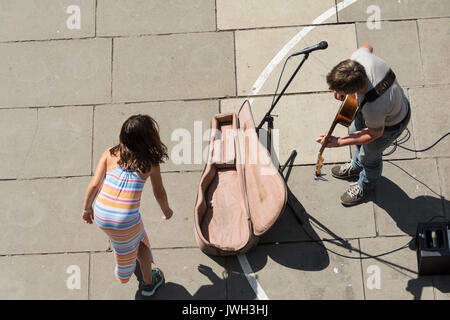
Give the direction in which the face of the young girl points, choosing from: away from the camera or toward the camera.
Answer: away from the camera

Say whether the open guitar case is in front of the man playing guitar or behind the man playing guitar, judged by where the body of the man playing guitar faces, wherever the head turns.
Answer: in front

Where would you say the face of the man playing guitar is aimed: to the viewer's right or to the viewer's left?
to the viewer's left

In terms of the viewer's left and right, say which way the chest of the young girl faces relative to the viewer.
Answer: facing away from the viewer and to the right of the viewer

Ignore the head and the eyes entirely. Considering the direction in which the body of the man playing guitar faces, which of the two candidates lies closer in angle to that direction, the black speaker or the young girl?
the young girl

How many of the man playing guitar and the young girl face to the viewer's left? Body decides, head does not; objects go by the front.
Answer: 1

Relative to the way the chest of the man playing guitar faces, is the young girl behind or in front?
in front

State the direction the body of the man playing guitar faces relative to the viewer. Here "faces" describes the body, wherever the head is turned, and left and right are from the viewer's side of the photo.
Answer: facing to the left of the viewer

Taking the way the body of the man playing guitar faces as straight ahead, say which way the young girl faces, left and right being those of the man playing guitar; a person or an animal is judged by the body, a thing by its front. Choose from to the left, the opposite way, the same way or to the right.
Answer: to the right

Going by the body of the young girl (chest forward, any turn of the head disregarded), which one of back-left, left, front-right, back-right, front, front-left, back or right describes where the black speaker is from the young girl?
front-right

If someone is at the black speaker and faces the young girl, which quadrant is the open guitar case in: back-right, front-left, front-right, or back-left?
front-right
